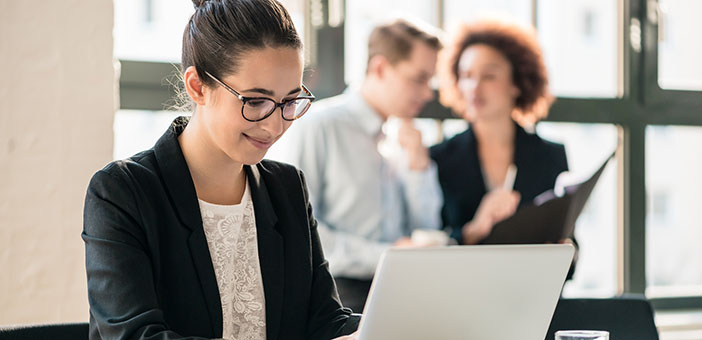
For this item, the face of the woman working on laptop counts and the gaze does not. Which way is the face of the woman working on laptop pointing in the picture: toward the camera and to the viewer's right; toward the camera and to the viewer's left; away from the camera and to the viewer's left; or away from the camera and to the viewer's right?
toward the camera and to the viewer's right

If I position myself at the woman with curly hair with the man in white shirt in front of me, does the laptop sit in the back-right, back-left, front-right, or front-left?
front-left

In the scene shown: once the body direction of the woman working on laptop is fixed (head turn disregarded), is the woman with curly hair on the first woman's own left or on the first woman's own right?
on the first woman's own left

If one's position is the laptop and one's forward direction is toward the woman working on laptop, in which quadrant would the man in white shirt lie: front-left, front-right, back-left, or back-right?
front-right

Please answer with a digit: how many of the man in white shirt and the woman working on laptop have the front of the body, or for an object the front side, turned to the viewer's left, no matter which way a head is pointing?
0

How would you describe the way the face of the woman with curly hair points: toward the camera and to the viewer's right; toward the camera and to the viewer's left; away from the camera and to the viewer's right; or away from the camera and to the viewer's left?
toward the camera and to the viewer's left

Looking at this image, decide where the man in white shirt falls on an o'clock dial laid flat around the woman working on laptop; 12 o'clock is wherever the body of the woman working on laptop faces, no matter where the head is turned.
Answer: The man in white shirt is roughly at 8 o'clock from the woman working on laptop.

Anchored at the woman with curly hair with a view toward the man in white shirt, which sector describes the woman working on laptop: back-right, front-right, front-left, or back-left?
front-left

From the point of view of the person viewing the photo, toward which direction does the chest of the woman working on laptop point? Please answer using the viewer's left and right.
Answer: facing the viewer and to the right of the viewer
